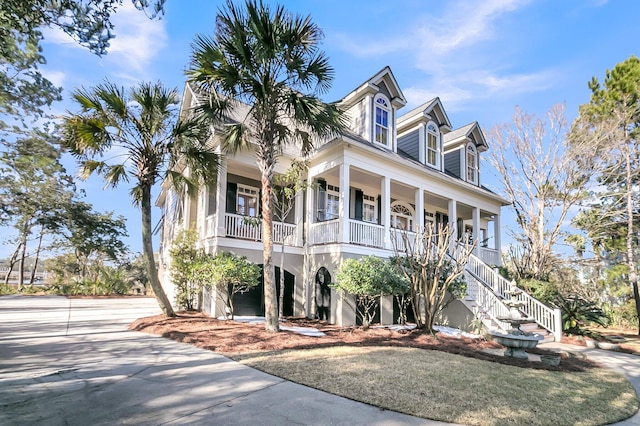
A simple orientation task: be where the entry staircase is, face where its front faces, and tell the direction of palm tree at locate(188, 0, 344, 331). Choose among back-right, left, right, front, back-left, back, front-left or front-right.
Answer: right

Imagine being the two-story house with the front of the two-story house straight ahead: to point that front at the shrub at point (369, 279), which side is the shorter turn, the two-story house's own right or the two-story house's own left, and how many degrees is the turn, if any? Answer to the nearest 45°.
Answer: approximately 45° to the two-story house's own right

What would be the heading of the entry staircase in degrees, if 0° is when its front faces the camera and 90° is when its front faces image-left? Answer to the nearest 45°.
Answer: approximately 315°

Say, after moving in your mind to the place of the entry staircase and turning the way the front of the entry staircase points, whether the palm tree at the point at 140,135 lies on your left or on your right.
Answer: on your right

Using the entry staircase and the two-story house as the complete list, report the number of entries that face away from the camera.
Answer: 0

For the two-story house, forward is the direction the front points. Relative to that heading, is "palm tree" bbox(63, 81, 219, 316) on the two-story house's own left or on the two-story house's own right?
on the two-story house's own right

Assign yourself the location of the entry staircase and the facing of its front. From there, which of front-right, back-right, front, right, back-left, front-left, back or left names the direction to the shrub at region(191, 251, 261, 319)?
right
